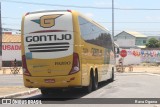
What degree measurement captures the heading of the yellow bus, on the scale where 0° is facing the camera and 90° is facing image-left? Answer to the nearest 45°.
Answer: approximately 225°
